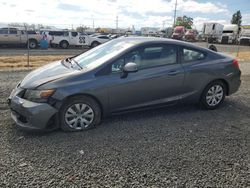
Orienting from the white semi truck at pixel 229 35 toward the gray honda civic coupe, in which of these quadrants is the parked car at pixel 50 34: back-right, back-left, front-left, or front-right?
front-right

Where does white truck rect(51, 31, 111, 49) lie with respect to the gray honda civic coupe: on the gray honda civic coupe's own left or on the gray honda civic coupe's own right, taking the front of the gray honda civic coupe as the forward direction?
on the gray honda civic coupe's own right

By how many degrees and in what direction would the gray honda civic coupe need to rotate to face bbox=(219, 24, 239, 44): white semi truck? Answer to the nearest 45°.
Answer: approximately 180°

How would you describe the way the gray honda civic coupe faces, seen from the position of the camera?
facing the viewer and to the left of the viewer

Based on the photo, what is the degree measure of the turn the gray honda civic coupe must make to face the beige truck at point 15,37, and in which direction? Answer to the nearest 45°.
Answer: approximately 90° to its right

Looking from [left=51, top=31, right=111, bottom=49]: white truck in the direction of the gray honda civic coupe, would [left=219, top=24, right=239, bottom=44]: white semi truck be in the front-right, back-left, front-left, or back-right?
back-left
